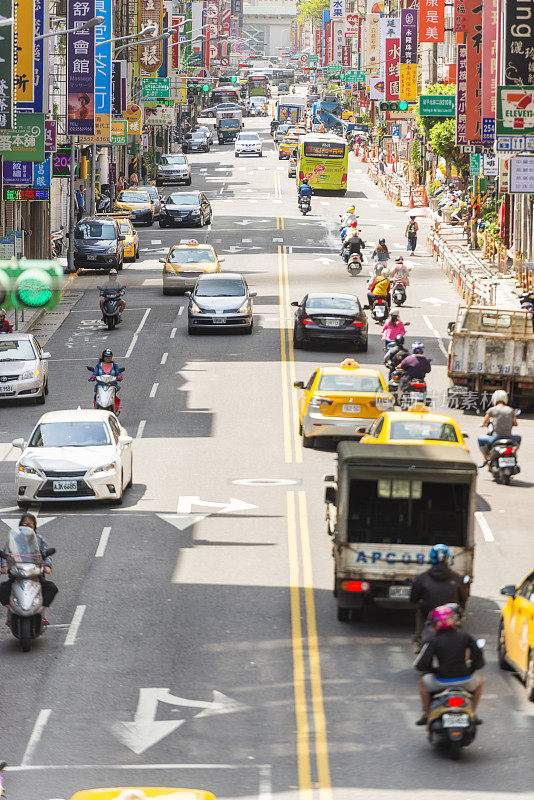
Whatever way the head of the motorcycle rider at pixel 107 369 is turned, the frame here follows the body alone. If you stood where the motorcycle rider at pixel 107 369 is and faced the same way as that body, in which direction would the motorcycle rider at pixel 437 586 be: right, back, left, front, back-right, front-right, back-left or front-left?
front

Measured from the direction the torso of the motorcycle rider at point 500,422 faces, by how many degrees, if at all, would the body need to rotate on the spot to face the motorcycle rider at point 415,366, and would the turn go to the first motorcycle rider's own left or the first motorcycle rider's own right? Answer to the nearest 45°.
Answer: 0° — they already face them

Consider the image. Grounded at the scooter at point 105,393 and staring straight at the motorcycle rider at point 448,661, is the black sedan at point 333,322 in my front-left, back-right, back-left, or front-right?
back-left

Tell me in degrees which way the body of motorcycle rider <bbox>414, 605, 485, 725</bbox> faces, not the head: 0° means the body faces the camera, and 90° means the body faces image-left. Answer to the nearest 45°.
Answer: approximately 180°

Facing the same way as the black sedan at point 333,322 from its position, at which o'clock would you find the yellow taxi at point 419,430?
The yellow taxi is roughly at 6 o'clock from the black sedan.

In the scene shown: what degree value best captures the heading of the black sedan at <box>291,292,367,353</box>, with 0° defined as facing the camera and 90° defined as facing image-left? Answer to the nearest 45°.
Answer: approximately 180°

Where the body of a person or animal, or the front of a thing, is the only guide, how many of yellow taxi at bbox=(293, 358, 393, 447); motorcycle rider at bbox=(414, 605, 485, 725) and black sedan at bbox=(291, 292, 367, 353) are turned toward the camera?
0

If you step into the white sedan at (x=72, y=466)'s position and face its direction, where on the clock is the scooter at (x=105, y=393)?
The scooter is roughly at 6 o'clock from the white sedan.

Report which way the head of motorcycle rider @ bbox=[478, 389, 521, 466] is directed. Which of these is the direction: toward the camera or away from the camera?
away from the camera

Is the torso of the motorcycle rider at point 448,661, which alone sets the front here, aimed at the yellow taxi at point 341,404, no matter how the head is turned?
yes

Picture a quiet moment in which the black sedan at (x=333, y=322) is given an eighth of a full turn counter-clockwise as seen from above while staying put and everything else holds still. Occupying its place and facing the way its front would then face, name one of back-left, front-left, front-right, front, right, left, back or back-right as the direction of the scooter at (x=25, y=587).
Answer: back-left

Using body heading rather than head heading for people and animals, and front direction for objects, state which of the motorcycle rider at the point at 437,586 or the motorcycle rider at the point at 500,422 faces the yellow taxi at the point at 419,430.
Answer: the motorcycle rider at the point at 437,586

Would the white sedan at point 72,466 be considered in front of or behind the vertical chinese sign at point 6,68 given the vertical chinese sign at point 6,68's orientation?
in front

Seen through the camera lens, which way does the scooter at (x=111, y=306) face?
facing the viewer

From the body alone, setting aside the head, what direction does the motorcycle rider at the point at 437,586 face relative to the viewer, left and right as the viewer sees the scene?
facing away from the viewer

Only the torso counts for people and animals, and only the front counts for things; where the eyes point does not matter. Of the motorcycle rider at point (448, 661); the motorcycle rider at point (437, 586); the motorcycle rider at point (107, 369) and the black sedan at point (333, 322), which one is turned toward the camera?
the motorcycle rider at point (107, 369)
